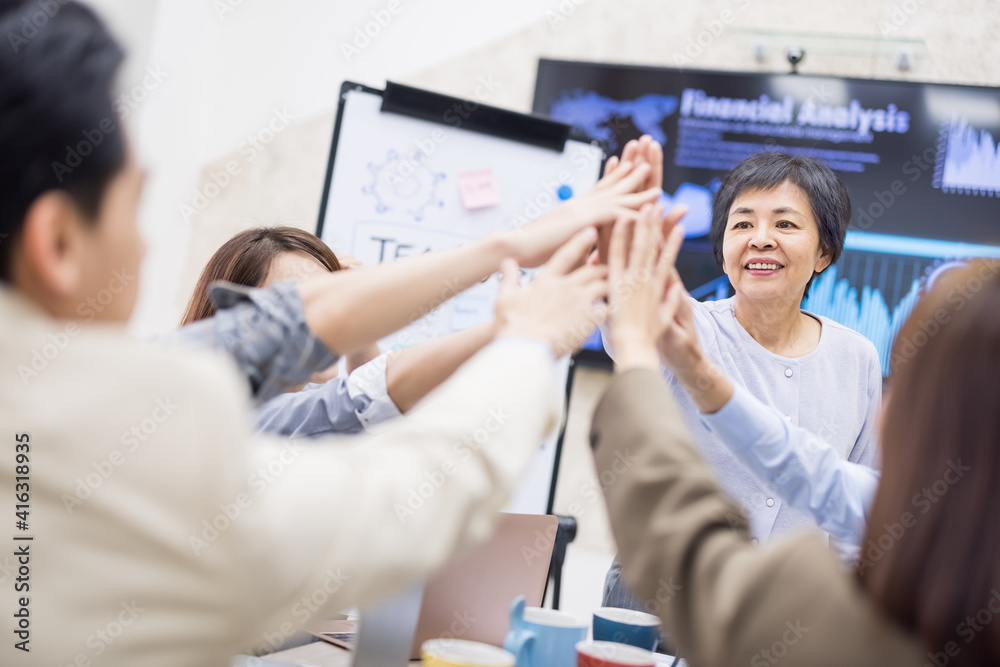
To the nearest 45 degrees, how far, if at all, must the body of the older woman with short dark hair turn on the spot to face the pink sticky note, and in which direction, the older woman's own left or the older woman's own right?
approximately 135° to the older woman's own right

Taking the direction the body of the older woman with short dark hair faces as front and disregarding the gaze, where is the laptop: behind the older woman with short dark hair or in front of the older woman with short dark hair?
in front

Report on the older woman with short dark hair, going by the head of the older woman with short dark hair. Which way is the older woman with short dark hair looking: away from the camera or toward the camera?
toward the camera

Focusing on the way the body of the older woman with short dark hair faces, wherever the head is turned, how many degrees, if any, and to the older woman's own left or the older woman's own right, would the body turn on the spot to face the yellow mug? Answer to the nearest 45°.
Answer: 0° — they already face it

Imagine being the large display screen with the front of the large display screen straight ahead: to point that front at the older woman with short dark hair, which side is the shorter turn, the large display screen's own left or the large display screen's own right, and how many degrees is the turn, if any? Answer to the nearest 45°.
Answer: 0° — it already faces them

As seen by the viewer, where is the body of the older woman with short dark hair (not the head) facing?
toward the camera

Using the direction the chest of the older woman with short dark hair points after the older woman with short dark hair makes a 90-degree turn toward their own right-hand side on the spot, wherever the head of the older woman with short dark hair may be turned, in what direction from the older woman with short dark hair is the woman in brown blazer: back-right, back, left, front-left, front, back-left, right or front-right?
left

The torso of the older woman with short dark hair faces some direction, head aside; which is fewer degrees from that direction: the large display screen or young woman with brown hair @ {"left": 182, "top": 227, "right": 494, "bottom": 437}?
the young woman with brown hair

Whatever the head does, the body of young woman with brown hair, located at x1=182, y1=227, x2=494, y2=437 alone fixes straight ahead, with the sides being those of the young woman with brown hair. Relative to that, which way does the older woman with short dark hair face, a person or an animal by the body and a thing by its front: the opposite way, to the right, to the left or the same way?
to the right

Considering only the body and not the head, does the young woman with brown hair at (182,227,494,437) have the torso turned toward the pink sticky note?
no

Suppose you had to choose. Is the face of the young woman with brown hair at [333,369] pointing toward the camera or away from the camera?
toward the camera

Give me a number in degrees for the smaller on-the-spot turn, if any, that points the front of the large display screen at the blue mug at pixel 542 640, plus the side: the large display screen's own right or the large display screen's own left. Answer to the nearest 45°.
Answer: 0° — it already faces it

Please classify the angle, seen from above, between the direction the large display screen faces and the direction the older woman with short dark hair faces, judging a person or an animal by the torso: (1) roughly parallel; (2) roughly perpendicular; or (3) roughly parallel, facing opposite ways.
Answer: roughly parallel

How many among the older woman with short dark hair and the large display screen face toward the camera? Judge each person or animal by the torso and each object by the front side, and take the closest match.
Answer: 2

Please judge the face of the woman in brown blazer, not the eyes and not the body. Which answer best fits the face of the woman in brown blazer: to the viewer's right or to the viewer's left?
to the viewer's left

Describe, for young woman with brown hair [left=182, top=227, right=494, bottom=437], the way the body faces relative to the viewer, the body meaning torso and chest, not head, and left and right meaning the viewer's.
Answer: facing the viewer and to the right of the viewer

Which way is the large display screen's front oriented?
toward the camera
